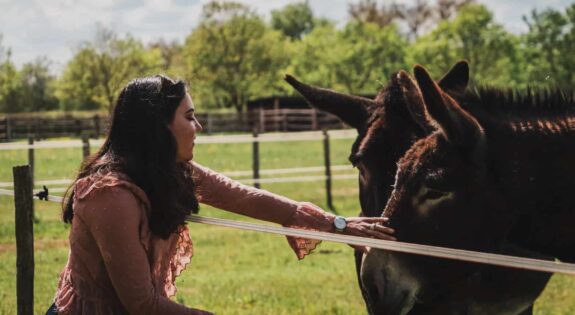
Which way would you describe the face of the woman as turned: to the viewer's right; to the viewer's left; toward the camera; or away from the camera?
to the viewer's right

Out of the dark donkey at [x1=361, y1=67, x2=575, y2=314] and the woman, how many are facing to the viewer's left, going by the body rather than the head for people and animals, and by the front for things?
1

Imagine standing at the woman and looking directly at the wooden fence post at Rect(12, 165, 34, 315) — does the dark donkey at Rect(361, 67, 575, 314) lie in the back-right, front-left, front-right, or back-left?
back-right

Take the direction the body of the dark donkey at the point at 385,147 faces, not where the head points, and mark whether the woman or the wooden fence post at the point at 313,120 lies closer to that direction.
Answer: the woman

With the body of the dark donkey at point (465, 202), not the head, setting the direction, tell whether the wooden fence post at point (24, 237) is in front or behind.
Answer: in front

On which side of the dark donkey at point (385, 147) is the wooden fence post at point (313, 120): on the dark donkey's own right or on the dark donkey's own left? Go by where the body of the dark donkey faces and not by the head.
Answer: on the dark donkey's own right

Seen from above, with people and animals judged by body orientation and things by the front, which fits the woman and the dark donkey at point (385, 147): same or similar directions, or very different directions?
very different directions

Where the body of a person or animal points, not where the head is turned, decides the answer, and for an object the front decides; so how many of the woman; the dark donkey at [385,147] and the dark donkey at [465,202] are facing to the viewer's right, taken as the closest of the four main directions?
1

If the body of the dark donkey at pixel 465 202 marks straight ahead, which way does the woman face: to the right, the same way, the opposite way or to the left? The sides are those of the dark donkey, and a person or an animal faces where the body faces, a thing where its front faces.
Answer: the opposite way

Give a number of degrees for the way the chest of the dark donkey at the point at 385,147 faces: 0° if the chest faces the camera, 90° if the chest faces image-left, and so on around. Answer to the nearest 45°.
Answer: approximately 45°

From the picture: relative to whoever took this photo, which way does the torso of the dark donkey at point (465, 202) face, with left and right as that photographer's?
facing to the left of the viewer

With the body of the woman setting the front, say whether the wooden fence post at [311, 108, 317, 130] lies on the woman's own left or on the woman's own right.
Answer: on the woman's own left

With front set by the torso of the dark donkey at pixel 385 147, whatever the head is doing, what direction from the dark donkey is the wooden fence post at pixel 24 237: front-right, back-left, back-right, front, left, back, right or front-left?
front-right

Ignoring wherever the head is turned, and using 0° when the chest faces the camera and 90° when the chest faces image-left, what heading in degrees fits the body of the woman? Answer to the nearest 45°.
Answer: approximately 270°

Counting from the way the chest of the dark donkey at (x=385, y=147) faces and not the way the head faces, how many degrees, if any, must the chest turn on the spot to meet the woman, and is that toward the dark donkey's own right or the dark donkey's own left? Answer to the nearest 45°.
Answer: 0° — it already faces them
